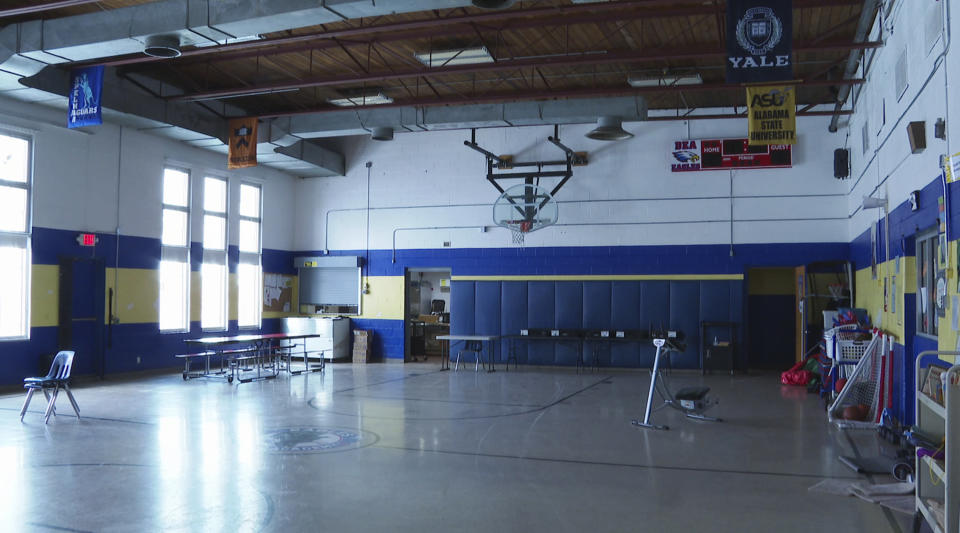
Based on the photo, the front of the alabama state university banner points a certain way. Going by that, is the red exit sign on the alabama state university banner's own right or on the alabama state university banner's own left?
on the alabama state university banner's own right

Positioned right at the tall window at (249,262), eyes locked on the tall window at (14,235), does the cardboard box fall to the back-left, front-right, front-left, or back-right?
back-left

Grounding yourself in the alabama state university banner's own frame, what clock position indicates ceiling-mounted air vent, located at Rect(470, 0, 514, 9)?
The ceiling-mounted air vent is roughly at 1 o'clock from the alabama state university banner.

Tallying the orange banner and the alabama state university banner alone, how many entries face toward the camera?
2

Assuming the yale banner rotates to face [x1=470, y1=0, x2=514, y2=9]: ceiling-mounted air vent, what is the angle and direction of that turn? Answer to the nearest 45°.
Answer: approximately 90° to its right

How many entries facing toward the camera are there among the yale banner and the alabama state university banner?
2

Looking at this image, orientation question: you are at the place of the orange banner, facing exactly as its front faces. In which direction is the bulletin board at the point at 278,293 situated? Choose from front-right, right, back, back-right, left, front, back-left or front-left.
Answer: back

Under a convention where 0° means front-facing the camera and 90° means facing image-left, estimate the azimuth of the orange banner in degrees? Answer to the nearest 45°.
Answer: approximately 0°
